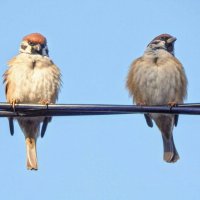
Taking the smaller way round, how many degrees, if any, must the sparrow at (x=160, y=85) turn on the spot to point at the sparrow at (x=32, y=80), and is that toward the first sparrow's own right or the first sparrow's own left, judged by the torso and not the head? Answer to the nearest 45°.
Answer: approximately 90° to the first sparrow's own right

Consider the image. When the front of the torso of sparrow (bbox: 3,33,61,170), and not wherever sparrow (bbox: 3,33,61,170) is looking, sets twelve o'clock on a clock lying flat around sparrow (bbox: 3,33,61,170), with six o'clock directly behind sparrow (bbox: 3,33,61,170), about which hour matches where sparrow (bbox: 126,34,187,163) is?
sparrow (bbox: 126,34,187,163) is roughly at 9 o'clock from sparrow (bbox: 3,33,61,170).

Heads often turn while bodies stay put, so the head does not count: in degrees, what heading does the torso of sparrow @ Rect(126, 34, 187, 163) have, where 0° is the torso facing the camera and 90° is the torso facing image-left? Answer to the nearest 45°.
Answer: approximately 0°

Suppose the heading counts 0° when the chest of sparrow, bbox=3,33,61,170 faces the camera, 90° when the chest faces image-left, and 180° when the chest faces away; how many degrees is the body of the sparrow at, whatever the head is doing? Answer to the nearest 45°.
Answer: approximately 0°

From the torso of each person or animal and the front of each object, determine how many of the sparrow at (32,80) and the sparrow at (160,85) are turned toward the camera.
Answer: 2
